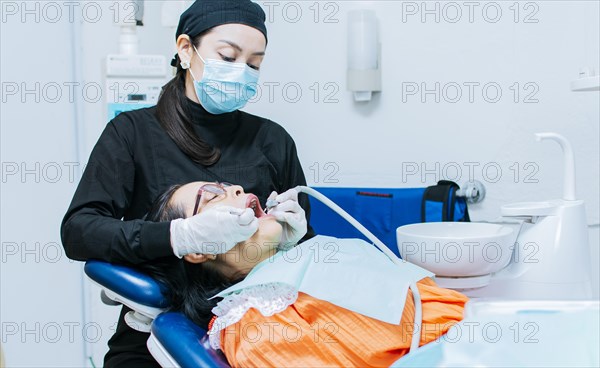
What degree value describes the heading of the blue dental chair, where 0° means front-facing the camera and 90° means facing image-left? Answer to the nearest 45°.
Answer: approximately 270°

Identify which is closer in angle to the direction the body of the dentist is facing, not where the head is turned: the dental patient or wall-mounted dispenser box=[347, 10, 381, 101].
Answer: the dental patient

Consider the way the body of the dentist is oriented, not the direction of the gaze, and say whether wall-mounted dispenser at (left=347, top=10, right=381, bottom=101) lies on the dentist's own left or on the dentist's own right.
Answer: on the dentist's own left

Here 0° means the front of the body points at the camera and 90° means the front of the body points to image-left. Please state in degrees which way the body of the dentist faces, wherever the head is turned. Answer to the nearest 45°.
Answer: approximately 315°

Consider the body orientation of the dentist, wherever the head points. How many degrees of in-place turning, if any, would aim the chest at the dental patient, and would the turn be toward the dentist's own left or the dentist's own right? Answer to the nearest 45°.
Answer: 0° — they already face them

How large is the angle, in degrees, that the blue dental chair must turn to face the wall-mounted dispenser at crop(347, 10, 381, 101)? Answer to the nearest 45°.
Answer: approximately 45° to its left

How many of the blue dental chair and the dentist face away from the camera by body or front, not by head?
0
